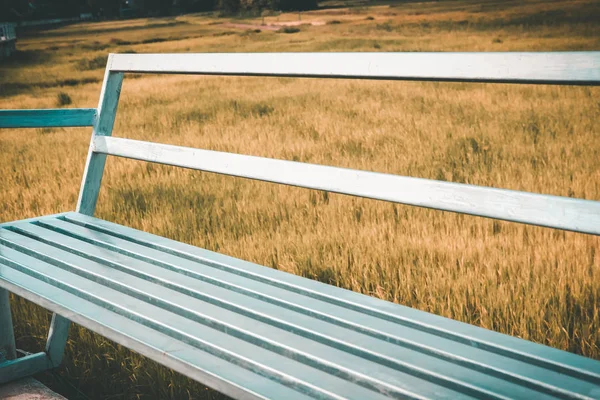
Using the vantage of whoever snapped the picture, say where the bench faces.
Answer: facing the viewer and to the left of the viewer
